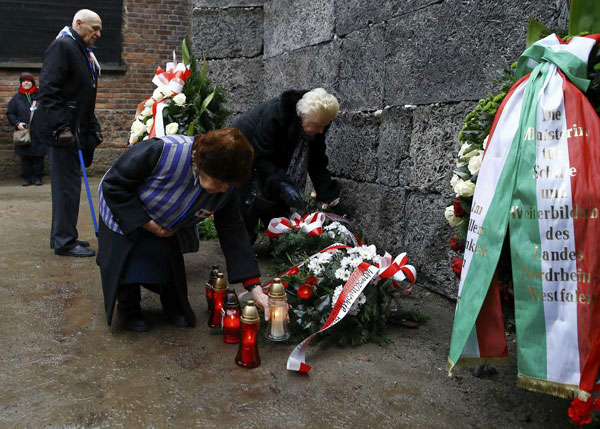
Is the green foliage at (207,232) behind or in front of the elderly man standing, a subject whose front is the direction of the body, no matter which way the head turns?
in front

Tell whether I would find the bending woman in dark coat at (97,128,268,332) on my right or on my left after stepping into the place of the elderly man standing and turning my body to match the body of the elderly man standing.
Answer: on my right

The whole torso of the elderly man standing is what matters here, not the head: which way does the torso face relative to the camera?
to the viewer's right

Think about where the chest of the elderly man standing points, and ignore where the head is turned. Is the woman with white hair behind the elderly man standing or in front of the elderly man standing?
in front

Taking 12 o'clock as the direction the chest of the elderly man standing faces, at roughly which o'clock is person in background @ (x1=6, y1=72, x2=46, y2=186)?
The person in background is roughly at 9 o'clock from the elderly man standing.
